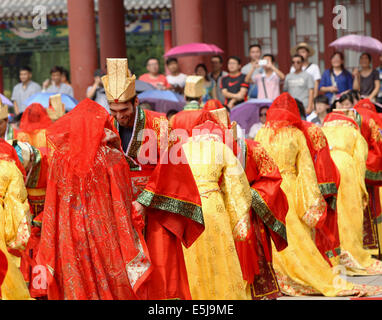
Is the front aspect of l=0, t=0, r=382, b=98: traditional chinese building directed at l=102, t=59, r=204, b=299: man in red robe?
yes

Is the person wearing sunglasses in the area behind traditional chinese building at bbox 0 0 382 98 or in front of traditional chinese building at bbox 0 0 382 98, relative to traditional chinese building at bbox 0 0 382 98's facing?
in front

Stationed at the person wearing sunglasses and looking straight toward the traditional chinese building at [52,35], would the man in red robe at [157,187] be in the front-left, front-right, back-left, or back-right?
back-left

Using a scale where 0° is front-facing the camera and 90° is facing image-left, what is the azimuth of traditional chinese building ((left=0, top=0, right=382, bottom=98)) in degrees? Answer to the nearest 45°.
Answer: approximately 0°
